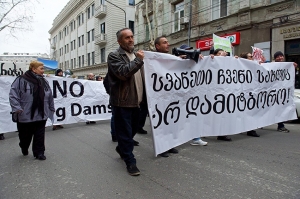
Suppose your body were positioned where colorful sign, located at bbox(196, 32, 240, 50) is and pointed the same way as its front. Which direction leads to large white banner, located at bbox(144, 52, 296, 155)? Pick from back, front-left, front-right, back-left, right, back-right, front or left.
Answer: front-left

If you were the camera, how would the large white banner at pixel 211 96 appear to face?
facing the viewer and to the right of the viewer

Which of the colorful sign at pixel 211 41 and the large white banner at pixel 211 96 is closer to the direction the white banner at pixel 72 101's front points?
the large white banner

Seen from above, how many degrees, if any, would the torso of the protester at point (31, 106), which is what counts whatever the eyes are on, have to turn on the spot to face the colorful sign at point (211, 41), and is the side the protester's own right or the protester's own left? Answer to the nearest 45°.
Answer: approximately 90° to the protester's own left

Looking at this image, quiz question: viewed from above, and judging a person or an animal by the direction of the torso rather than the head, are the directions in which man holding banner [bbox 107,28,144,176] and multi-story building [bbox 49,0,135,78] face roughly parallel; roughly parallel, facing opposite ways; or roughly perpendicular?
roughly perpendicular

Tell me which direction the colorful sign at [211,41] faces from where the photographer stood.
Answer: facing the viewer and to the left of the viewer

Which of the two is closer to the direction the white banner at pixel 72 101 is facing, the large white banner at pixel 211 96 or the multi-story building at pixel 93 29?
the large white banner
